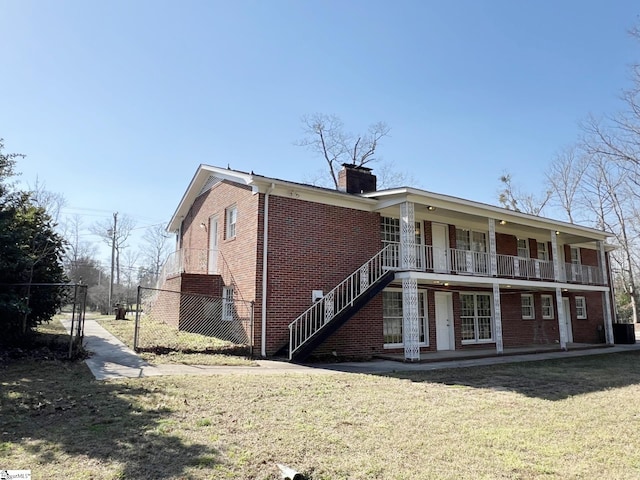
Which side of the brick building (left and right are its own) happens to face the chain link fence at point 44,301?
right

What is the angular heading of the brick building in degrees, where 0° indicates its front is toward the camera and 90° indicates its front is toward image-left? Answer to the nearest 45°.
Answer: approximately 315°
